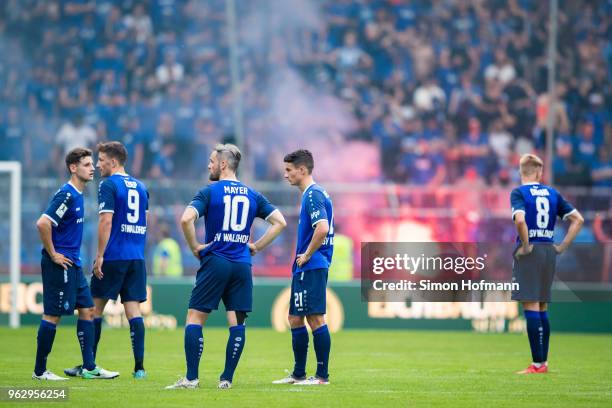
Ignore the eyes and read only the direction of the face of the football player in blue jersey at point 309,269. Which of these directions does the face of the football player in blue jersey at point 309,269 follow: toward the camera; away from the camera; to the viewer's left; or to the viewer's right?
to the viewer's left

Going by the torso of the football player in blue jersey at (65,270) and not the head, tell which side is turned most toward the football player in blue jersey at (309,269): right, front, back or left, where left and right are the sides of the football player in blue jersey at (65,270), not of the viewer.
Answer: front

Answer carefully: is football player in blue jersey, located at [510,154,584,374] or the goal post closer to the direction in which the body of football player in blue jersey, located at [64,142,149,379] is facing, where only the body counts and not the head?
the goal post

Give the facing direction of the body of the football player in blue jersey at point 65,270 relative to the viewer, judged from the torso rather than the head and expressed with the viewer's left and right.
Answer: facing to the right of the viewer

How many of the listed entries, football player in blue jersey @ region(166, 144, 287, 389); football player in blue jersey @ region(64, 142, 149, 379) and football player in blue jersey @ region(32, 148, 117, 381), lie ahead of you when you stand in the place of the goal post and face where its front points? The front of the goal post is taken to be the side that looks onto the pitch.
3

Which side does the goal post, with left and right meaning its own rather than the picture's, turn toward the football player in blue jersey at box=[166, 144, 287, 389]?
front

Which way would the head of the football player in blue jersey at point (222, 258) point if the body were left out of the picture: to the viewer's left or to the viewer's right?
to the viewer's left

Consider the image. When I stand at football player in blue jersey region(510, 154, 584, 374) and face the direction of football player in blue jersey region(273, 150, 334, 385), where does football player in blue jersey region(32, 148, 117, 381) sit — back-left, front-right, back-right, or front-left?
front-right

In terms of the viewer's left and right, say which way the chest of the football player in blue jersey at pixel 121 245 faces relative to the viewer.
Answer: facing away from the viewer and to the left of the viewer

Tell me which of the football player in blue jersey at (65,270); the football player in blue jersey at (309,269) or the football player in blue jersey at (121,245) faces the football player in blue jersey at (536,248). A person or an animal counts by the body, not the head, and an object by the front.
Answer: the football player in blue jersey at (65,270)

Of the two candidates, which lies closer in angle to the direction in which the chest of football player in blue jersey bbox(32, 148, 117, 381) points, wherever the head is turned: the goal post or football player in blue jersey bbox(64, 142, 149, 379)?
the football player in blue jersey

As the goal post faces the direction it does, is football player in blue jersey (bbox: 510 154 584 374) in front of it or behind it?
in front

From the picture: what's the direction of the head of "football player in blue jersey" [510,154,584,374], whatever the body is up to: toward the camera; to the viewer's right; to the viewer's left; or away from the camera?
away from the camera

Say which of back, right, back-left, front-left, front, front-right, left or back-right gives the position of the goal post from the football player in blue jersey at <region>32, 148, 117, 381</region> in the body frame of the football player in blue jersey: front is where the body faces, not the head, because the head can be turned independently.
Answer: left

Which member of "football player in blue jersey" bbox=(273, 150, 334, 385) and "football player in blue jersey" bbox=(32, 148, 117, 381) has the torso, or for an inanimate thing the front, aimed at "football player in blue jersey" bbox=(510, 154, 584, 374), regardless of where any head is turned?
"football player in blue jersey" bbox=(32, 148, 117, 381)

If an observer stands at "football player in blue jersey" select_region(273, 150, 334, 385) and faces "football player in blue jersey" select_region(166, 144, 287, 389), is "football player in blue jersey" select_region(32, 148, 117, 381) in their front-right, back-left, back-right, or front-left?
front-right
